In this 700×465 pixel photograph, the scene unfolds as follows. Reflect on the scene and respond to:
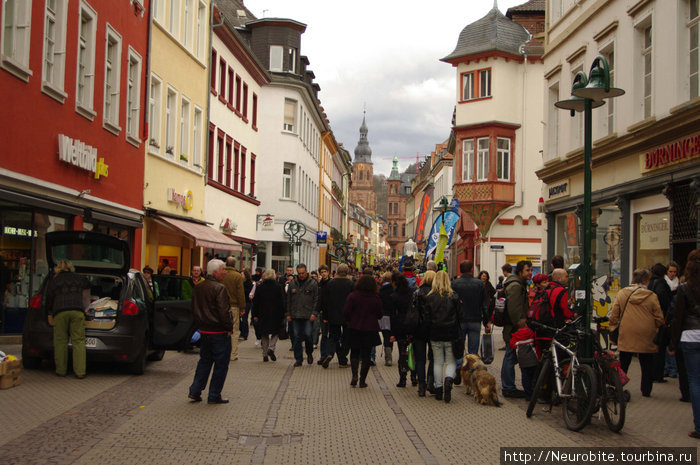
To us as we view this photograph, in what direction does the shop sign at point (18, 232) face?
facing the viewer and to the right of the viewer

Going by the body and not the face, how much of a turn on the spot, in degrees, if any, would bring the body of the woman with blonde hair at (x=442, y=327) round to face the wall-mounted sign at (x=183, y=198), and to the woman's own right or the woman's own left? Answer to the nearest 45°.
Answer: approximately 45° to the woman's own left

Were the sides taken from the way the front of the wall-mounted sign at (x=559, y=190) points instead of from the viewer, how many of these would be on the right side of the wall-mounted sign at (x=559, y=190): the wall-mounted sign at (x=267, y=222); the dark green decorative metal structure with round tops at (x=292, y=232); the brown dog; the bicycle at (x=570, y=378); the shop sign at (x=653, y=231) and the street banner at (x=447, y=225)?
3

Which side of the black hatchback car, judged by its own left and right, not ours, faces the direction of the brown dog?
right

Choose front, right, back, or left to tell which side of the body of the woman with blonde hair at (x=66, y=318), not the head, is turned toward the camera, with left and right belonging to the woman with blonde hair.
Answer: back

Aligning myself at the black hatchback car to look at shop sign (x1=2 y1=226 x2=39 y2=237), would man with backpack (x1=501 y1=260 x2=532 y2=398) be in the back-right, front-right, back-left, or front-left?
back-right

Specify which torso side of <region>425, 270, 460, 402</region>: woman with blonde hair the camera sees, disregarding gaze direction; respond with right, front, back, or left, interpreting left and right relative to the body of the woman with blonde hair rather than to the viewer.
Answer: back

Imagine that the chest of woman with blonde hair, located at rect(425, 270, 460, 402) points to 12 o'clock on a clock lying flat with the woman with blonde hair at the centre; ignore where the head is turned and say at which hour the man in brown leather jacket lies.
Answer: The man in brown leather jacket is roughly at 8 o'clock from the woman with blonde hair.

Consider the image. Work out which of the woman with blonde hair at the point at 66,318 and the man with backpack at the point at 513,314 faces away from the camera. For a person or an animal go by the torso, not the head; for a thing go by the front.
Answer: the woman with blonde hair

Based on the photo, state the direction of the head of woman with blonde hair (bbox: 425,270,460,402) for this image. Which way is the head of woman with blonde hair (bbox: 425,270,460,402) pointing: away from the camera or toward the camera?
away from the camera

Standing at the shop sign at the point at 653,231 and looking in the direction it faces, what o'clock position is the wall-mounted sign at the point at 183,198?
The wall-mounted sign is roughly at 2 o'clock from the shop sign.

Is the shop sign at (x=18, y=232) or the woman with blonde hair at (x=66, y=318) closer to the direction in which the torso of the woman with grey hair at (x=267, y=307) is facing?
the shop sign

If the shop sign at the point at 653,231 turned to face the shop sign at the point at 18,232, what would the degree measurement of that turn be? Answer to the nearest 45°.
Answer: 0° — it already faces it
